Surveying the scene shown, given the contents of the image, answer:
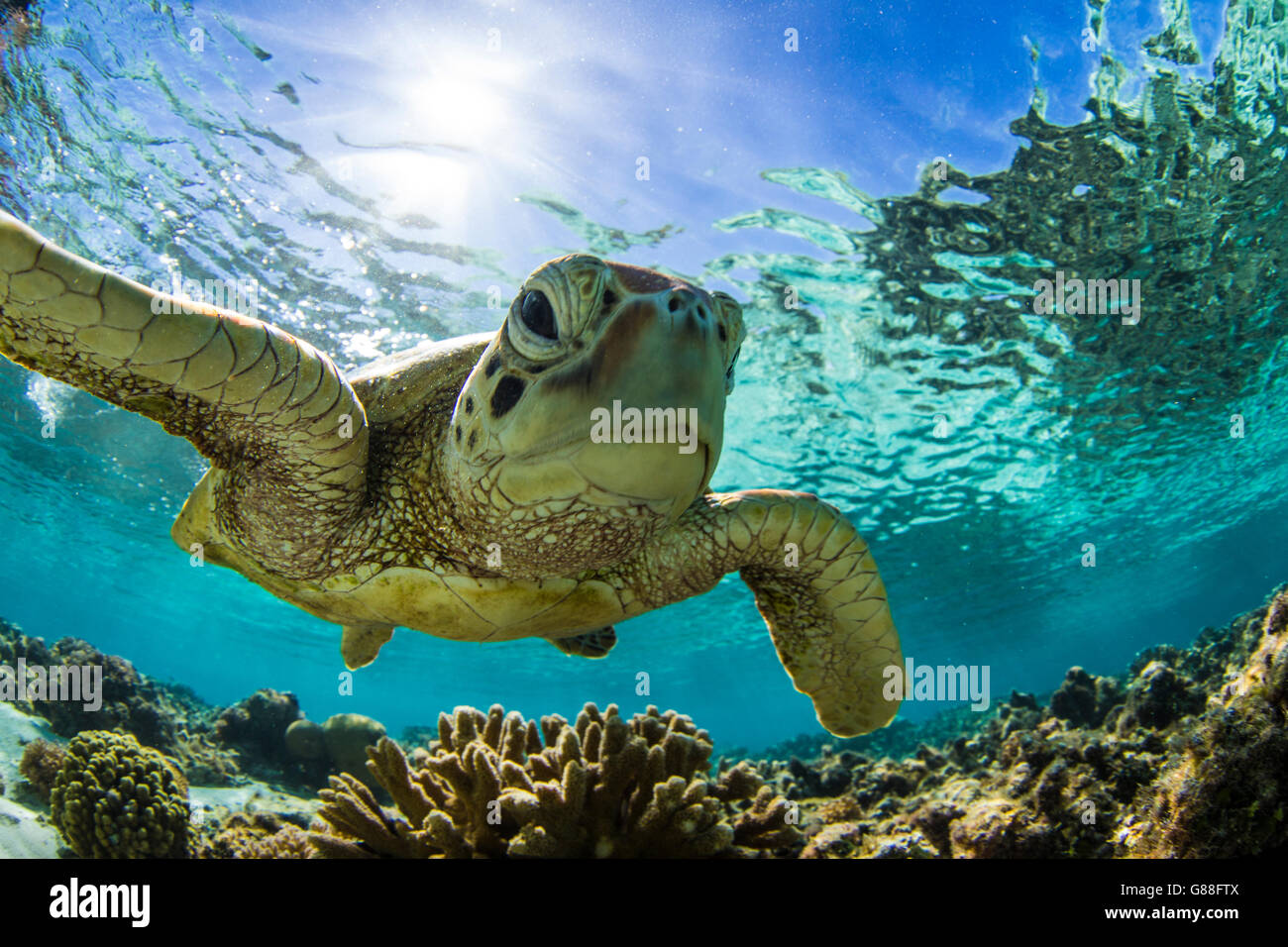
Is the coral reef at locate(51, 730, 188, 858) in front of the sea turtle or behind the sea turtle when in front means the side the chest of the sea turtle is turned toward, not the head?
behind

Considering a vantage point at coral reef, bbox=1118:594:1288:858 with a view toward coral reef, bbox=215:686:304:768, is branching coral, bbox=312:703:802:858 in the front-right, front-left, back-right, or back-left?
front-left

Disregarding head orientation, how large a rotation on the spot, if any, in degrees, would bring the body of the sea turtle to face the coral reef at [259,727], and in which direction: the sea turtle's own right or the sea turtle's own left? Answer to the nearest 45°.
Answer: approximately 135° to the sea turtle's own left

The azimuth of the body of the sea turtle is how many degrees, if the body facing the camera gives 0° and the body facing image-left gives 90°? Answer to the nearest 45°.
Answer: approximately 315°

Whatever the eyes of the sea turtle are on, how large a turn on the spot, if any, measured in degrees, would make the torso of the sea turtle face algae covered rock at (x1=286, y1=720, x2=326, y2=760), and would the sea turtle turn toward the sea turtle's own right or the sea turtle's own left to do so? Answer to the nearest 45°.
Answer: approximately 135° to the sea turtle's own left

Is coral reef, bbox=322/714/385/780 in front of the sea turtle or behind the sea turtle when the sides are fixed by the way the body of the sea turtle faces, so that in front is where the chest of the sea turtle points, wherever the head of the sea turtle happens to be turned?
behind
